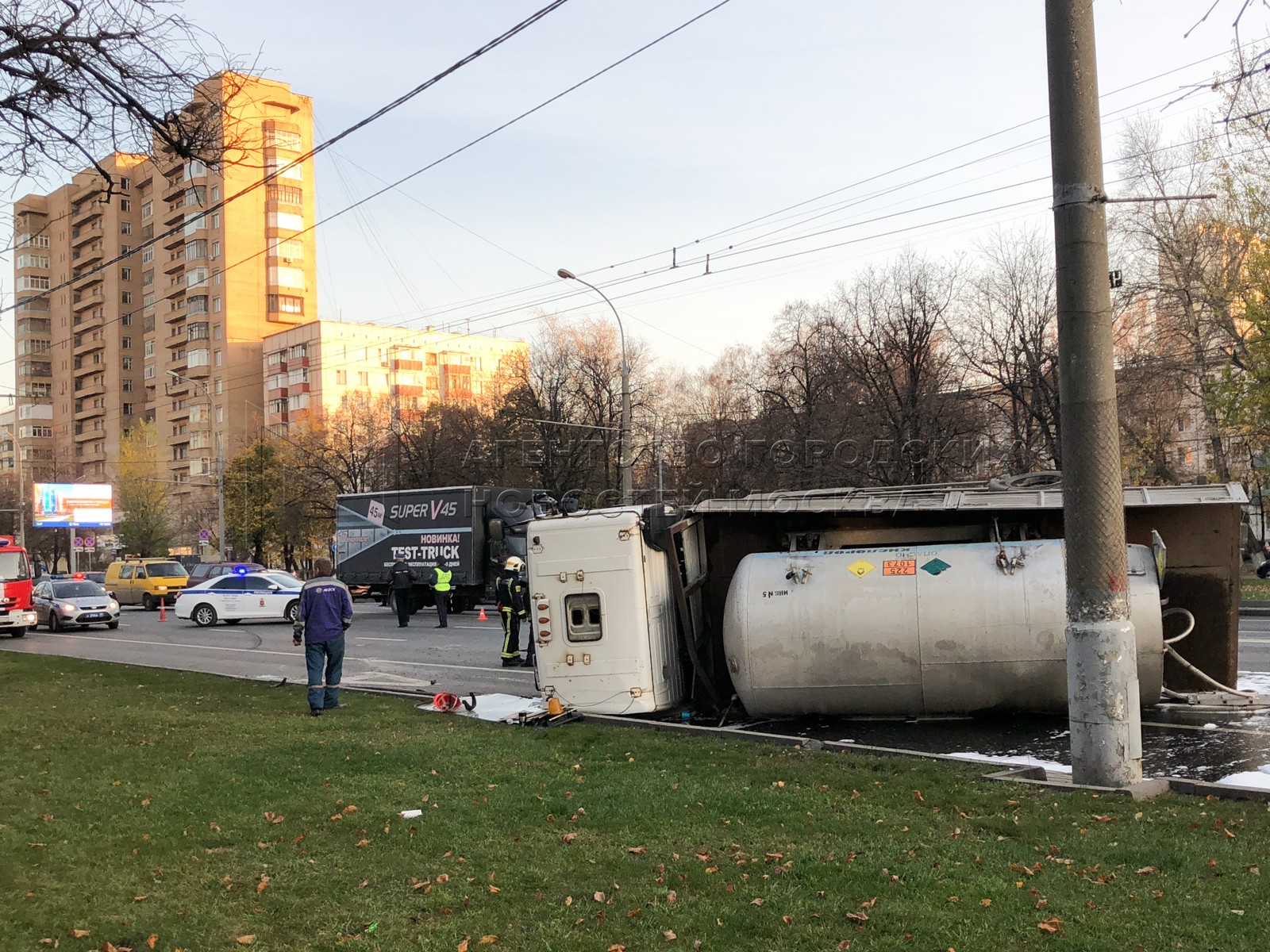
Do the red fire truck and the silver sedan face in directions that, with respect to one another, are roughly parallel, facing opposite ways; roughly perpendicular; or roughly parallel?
roughly parallel

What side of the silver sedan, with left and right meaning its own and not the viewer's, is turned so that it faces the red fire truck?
right

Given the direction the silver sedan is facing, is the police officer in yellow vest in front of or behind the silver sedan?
in front

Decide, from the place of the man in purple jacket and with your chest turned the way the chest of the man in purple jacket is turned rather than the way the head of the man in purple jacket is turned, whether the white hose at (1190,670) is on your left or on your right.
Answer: on your right

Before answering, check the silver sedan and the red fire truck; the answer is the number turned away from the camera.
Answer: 0

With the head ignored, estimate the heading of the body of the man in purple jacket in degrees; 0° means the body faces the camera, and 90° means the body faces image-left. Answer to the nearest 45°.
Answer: approximately 180°

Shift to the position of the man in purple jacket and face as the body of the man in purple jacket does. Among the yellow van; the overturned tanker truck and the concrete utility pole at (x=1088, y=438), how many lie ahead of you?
1

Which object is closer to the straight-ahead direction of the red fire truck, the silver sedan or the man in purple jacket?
the man in purple jacket

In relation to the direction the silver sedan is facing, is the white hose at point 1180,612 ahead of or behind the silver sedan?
ahead

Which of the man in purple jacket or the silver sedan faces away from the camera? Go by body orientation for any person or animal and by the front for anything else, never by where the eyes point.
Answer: the man in purple jacket

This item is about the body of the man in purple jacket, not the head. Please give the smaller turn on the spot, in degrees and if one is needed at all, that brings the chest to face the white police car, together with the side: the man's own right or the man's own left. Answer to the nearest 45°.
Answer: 0° — they already face it

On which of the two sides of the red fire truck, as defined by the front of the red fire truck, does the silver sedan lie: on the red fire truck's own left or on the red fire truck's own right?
on the red fire truck's own left

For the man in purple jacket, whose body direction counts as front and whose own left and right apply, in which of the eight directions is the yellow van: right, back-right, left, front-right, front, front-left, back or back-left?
front

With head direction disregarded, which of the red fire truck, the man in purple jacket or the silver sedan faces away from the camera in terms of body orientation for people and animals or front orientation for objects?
the man in purple jacket
